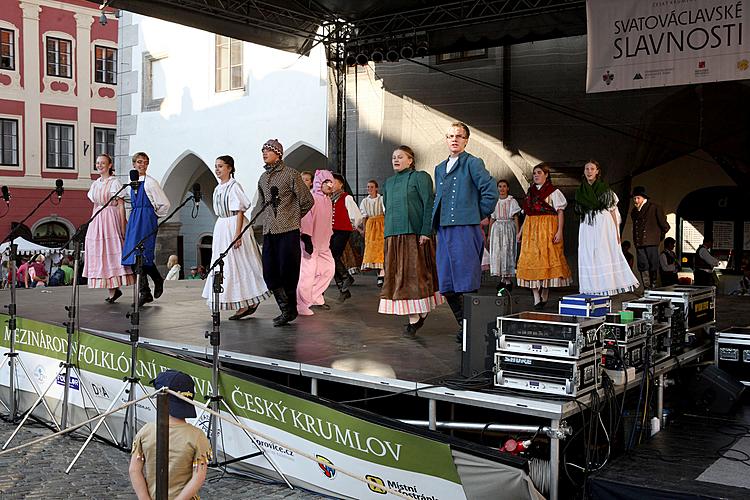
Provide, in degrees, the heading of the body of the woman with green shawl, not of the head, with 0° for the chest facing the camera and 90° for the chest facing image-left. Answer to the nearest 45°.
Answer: approximately 45°

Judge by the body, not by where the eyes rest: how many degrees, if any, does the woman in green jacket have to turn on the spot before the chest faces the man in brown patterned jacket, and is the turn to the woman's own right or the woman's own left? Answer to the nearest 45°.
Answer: approximately 90° to the woman's own right

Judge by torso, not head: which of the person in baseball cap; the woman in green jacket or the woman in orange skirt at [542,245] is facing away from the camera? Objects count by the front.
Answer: the person in baseball cap

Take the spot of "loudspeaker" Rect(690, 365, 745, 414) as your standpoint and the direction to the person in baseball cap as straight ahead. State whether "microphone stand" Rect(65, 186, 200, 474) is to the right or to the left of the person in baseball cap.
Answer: right

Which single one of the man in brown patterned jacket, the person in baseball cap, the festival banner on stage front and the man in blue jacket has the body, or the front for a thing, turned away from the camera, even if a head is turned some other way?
the person in baseball cap

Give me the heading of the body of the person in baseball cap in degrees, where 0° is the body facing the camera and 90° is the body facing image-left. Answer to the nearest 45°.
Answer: approximately 180°

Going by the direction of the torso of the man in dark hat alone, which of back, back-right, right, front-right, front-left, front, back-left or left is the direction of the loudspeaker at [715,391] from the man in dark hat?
front-left

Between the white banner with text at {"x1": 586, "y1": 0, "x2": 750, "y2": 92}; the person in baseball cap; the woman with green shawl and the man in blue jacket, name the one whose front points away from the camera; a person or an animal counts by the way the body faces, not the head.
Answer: the person in baseball cap

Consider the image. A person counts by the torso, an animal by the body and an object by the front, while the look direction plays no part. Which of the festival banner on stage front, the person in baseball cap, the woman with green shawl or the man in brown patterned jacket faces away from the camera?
the person in baseball cap

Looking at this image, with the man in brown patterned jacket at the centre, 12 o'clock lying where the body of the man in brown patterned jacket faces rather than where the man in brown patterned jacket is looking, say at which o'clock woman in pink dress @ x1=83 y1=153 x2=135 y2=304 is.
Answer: The woman in pink dress is roughly at 3 o'clock from the man in brown patterned jacket.
